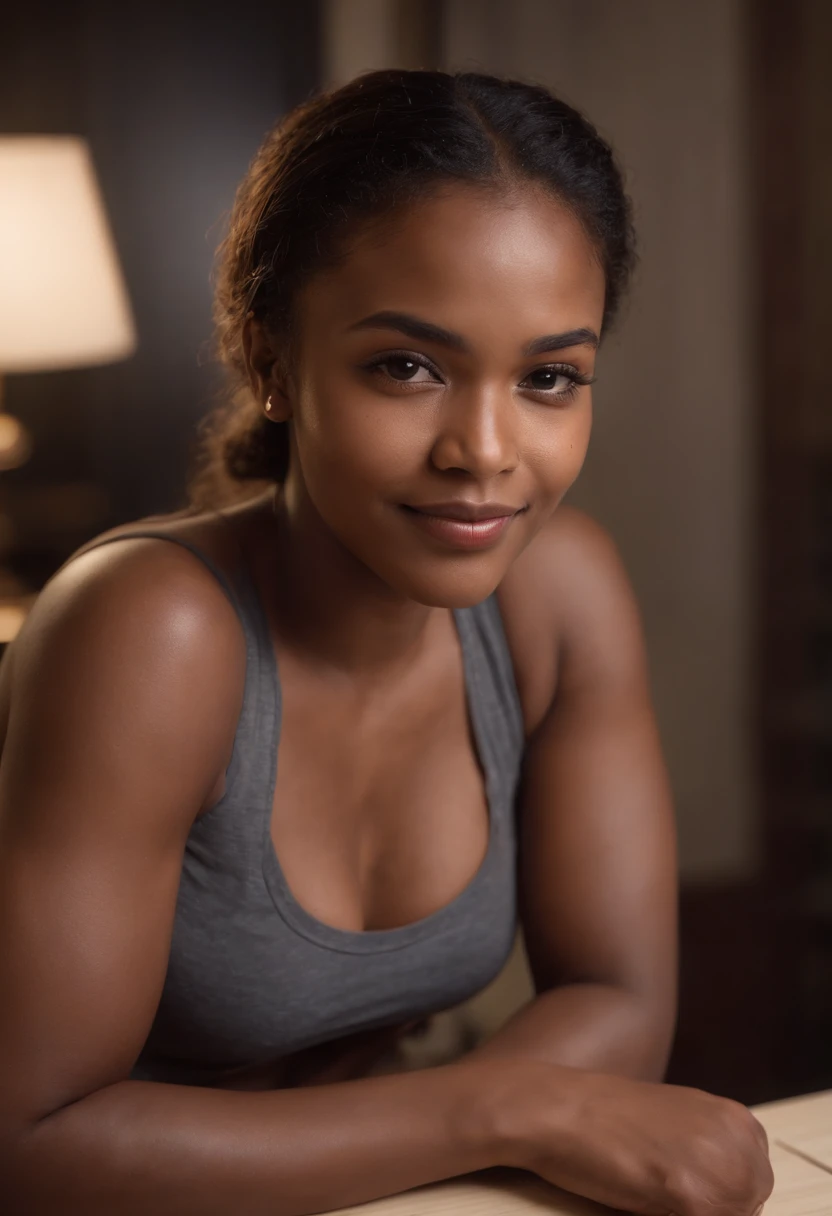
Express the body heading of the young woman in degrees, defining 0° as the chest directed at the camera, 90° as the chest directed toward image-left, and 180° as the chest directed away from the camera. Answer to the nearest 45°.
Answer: approximately 315°

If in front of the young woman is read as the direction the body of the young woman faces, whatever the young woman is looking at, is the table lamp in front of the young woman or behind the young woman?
behind
